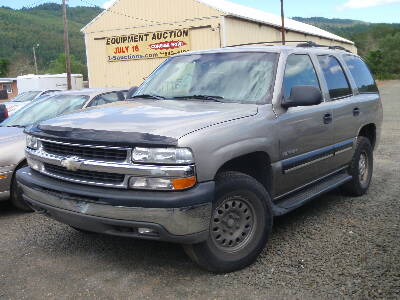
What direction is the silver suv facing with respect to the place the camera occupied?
facing the viewer and to the left of the viewer
